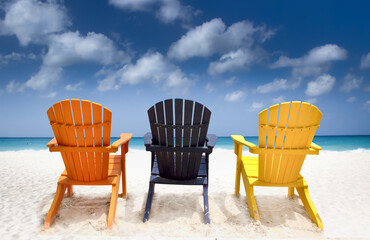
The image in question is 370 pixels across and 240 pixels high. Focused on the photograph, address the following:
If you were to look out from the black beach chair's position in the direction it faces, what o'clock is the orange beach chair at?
The orange beach chair is roughly at 9 o'clock from the black beach chair.

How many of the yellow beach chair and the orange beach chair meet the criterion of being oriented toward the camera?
0

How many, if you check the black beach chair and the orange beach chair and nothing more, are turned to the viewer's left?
0

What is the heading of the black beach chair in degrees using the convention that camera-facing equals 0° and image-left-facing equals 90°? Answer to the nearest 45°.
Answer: approximately 180°

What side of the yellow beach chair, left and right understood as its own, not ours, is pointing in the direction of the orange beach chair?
left

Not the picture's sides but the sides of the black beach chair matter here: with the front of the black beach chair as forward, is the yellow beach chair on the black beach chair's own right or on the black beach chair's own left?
on the black beach chair's own right

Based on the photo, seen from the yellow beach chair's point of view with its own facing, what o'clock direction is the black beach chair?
The black beach chair is roughly at 10 o'clock from the yellow beach chair.

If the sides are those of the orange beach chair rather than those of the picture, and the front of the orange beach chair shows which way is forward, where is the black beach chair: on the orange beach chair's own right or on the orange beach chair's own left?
on the orange beach chair's own right

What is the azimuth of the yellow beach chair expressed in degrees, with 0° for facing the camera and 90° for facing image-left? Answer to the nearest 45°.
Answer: approximately 135°

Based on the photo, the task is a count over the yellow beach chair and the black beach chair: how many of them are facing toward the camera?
0
